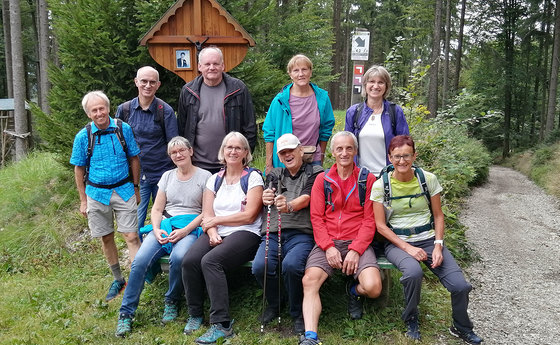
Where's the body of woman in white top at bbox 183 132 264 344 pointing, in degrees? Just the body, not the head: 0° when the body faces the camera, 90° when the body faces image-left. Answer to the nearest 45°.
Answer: approximately 45°

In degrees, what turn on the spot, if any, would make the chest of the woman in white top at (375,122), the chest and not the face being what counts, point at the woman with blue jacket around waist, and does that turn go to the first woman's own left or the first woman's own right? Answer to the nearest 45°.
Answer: approximately 90° to the first woman's own right

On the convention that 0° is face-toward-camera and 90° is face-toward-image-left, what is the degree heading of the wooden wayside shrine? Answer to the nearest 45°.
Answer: approximately 0°

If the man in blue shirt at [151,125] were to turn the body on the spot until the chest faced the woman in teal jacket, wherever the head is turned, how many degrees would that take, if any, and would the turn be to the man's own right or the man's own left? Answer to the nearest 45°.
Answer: approximately 45° to the man's own left

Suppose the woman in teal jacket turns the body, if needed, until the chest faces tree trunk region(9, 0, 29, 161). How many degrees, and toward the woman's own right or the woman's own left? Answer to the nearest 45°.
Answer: approximately 135° to the woman's own right

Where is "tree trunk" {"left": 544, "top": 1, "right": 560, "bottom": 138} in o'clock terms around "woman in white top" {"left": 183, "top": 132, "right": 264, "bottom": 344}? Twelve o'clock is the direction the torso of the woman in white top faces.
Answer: The tree trunk is roughly at 6 o'clock from the woman in white top.

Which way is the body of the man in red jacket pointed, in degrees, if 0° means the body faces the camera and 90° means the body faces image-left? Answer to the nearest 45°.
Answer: approximately 0°
